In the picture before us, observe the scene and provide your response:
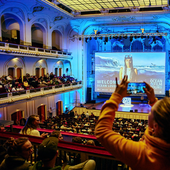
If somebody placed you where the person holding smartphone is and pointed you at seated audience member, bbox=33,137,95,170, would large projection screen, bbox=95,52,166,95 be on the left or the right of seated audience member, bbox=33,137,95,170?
right

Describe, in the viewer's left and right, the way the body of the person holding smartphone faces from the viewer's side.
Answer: facing away from the viewer and to the left of the viewer

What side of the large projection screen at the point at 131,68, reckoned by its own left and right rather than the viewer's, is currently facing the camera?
front

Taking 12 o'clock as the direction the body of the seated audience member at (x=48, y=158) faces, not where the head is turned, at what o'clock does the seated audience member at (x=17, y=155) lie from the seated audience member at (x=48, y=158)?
the seated audience member at (x=17, y=155) is roughly at 9 o'clock from the seated audience member at (x=48, y=158).

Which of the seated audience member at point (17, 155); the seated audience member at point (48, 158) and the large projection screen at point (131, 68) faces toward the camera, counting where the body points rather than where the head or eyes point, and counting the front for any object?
the large projection screen

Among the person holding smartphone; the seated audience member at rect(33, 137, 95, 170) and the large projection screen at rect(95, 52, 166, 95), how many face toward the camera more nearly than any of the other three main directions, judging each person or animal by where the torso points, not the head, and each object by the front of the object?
1

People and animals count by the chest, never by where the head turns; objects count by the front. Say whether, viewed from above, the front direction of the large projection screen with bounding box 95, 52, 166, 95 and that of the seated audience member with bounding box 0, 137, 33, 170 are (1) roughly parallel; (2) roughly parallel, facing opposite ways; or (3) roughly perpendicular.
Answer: roughly parallel, facing opposite ways

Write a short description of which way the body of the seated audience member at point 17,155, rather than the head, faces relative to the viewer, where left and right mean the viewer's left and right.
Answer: facing away from the viewer and to the right of the viewer

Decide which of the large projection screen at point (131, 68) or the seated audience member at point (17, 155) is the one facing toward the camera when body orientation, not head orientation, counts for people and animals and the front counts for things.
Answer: the large projection screen

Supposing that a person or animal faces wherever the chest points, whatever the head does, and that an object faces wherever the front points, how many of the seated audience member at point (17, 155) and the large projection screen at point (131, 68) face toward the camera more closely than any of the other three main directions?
1

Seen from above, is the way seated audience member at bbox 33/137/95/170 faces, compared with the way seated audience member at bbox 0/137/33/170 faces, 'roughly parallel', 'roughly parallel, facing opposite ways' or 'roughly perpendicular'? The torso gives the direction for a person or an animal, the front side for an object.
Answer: roughly parallel

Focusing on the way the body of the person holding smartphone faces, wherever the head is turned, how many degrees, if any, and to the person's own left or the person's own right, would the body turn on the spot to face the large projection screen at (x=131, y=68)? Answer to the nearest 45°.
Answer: approximately 45° to the person's own right

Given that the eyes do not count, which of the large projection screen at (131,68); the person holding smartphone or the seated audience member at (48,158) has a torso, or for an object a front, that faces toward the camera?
the large projection screen

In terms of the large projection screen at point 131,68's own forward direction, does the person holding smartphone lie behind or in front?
in front

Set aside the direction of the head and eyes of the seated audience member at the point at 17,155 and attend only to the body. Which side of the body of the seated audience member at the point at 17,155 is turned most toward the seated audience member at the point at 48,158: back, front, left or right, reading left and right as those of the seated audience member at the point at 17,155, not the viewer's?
right

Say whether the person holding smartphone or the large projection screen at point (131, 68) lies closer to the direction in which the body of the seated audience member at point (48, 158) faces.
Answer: the large projection screen

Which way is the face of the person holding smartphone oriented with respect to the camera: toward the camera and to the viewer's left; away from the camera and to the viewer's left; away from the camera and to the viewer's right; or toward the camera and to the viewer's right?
away from the camera and to the viewer's left

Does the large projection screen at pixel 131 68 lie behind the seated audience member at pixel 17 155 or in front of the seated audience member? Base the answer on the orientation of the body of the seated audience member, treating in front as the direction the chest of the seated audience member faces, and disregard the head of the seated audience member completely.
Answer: in front
